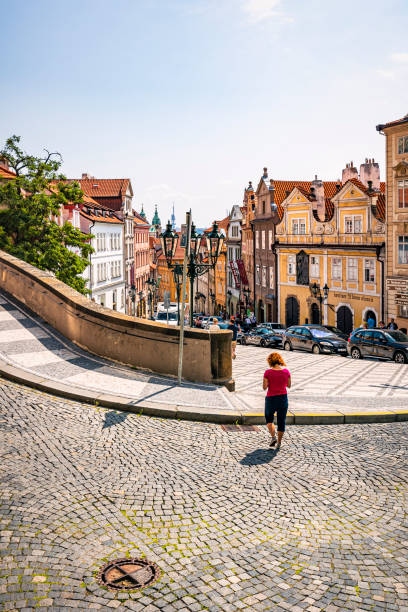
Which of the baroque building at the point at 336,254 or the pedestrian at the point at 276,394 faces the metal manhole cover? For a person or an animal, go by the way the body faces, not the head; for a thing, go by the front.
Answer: the baroque building

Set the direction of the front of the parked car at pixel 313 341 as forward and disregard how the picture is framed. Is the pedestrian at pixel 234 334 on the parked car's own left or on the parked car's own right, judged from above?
on the parked car's own right

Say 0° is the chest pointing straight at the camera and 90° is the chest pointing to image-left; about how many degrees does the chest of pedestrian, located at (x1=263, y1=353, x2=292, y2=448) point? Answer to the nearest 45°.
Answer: approximately 180°

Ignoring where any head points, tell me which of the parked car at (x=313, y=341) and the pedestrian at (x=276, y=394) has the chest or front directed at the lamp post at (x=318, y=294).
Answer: the pedestrian

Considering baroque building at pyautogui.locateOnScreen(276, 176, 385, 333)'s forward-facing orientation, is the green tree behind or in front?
in front

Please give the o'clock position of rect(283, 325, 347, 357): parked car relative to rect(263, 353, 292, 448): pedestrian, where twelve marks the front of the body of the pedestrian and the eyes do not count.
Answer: The parked car is roughly at 12 o'clock from the pedestrian.

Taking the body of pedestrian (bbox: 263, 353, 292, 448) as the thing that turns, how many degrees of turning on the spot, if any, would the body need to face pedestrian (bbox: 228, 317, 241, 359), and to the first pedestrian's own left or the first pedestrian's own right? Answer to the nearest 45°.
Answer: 0° — they already face them

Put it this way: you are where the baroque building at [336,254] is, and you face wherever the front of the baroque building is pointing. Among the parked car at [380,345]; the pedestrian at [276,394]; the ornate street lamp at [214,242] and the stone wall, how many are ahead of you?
4
